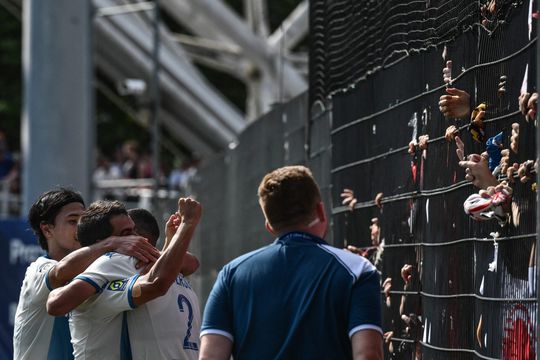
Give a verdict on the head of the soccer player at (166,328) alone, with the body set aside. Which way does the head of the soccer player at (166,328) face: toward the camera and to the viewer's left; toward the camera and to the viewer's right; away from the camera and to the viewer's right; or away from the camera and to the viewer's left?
away from the camera and to the viewer's left

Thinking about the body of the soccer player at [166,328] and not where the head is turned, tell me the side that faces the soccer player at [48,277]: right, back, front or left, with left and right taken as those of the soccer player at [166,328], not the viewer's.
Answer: front

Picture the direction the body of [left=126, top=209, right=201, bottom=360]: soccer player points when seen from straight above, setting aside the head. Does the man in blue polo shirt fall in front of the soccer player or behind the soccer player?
behind

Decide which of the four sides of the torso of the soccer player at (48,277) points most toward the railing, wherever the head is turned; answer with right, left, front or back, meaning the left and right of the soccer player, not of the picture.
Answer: left

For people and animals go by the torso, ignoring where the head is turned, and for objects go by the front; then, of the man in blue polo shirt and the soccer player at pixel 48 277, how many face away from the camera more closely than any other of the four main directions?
1

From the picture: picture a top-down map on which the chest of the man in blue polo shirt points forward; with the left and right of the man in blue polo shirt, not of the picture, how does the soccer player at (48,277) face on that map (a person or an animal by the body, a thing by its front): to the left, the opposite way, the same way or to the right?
to the right

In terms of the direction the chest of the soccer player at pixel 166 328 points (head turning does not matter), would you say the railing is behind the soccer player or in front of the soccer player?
in front

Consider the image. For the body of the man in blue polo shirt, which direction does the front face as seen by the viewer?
away from the camera

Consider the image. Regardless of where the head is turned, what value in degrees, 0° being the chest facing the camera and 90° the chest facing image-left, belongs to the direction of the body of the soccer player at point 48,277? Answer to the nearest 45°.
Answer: approximately 270°
